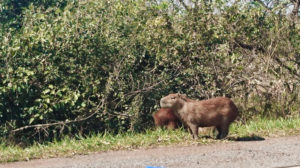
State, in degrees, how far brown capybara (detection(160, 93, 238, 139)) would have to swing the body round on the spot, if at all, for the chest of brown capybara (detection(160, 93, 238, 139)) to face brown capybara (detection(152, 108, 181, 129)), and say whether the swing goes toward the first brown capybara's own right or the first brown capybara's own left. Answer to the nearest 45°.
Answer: approximately 45° to the first brown capybara's own right

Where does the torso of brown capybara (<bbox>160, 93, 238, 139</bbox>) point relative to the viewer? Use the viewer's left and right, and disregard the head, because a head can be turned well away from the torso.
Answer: facing to the left of the viewer
